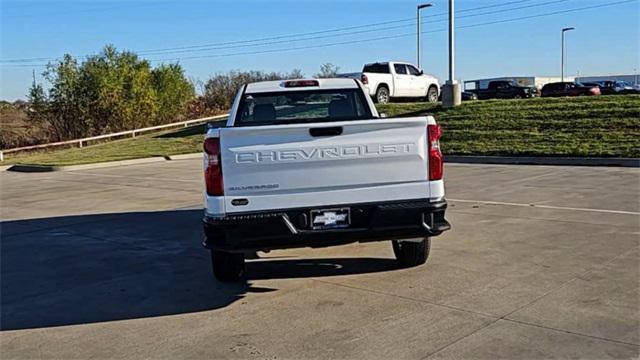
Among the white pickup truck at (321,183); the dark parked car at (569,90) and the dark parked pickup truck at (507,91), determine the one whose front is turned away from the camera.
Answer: the white pickup truck

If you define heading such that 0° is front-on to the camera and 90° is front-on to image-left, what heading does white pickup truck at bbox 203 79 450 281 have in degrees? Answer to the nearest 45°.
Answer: approximately 180°

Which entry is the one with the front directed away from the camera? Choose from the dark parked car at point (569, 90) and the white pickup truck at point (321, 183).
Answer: the white pickup truck

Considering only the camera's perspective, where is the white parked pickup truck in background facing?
facing away from the viewer and to the right of the viewer

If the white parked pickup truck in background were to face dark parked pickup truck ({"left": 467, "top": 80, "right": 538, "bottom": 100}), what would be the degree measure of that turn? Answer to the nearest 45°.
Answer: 0° — it already faces it
